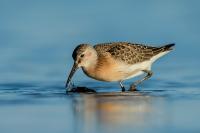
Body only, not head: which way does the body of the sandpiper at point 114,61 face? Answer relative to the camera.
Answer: to the viewer's left
